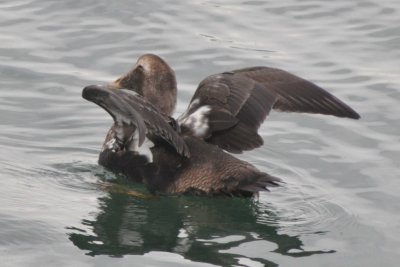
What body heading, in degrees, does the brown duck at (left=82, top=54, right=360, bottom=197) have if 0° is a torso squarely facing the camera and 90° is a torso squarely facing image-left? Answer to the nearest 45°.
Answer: approximately 135°
